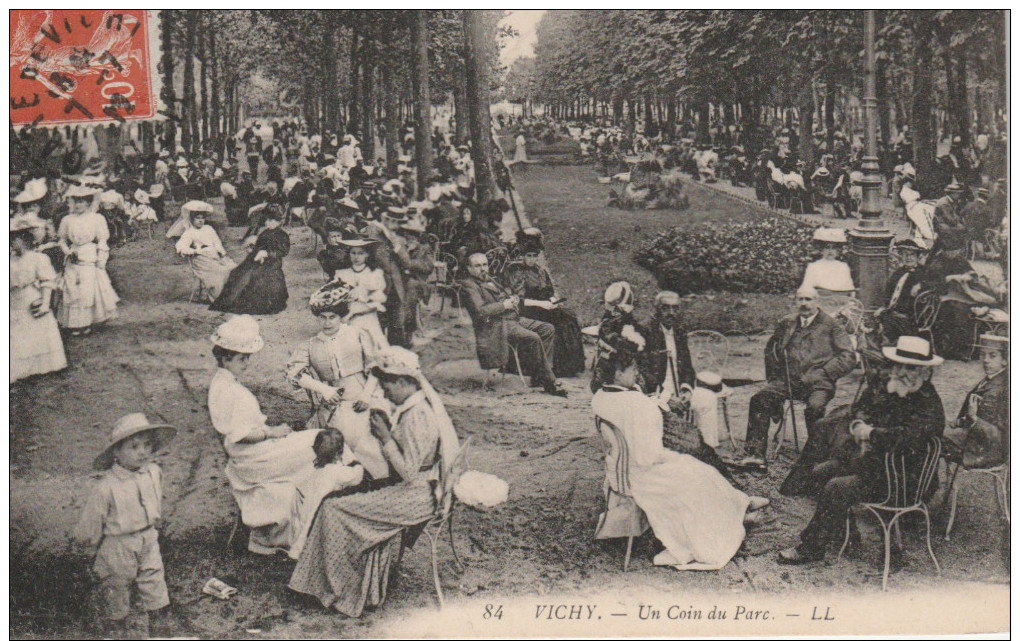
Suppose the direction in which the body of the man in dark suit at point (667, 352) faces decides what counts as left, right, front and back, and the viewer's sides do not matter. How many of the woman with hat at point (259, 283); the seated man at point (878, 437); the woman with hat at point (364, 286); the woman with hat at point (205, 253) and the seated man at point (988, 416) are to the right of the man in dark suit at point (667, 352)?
3

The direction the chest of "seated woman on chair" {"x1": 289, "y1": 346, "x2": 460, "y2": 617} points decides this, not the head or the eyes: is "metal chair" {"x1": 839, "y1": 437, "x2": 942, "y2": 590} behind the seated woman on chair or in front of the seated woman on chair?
behind

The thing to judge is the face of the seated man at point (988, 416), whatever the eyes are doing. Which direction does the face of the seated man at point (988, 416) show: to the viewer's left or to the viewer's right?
to the viewer's left

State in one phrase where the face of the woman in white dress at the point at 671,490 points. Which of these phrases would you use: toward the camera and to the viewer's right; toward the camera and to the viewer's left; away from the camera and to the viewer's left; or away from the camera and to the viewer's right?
away from the camera and to the viewer's right

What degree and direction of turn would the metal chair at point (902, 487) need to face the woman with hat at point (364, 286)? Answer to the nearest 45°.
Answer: approximately 45° to its right

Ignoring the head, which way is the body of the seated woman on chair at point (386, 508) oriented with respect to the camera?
to the viewer's left

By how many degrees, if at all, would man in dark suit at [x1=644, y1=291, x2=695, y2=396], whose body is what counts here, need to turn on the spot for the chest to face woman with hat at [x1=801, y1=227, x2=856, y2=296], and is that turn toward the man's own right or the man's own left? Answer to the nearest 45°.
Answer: approximately 135° to the man's own left
